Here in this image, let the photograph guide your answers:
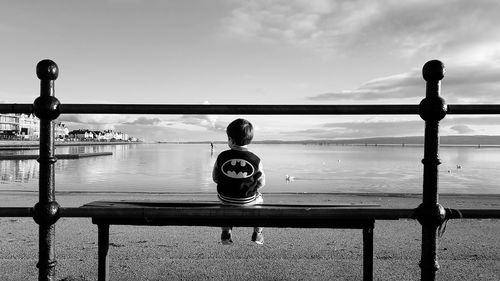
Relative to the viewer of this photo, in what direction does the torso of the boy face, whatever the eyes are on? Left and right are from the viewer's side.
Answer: facing away from the viewer

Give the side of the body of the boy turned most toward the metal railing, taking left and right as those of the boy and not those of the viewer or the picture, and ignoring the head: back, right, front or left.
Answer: back
